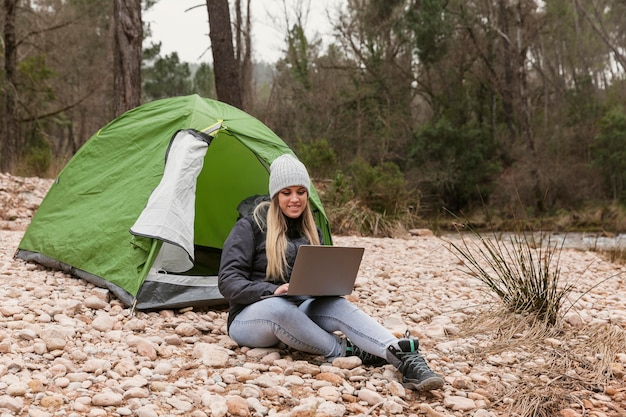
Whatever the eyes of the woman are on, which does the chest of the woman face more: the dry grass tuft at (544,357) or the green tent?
the dry grass tuft

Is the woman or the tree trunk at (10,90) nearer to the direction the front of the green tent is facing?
the woman

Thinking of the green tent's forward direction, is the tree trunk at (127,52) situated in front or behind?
behind

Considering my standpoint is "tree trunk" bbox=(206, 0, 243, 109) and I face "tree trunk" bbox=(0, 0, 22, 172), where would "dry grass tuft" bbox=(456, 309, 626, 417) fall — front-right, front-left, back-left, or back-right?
back-left

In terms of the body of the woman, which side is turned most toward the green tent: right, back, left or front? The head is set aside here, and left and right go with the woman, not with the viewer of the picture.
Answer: back

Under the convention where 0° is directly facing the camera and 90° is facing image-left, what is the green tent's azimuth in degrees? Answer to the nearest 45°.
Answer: approximately 315°

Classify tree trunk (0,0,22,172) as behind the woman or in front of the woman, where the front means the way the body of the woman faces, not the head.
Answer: behind

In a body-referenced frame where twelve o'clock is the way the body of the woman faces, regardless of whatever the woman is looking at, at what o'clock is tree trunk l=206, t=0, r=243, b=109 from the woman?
The tree trunk is roughly at 7 o'clock from the woman.

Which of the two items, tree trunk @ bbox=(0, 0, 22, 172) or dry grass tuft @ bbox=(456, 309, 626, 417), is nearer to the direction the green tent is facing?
the dry grass tuft

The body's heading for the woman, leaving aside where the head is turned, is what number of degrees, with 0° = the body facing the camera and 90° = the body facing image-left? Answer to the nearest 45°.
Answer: approximately 315°
